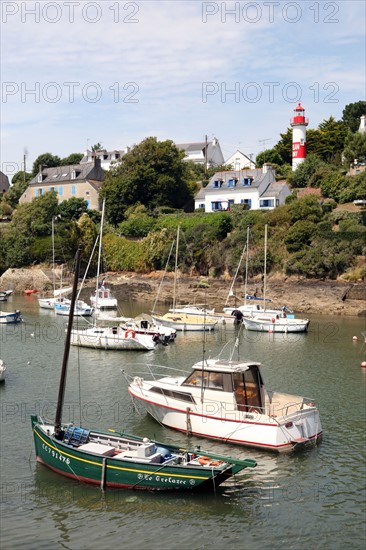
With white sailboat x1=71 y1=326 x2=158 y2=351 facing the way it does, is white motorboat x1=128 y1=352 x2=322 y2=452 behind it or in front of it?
behind

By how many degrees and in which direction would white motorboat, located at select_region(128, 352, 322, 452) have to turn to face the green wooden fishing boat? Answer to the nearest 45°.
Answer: approximately 90° to its left

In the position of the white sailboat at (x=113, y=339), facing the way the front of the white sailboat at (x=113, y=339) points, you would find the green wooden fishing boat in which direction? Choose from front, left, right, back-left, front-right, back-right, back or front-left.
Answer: back-left

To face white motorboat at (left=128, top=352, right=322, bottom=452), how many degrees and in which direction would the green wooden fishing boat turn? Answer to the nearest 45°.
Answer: approximately 90° to its right

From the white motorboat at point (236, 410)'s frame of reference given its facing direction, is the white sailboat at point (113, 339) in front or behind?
in front

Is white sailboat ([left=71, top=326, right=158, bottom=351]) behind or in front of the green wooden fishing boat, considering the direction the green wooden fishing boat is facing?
in front

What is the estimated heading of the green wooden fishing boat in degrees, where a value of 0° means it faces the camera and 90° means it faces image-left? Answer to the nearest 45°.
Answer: approximately 135°

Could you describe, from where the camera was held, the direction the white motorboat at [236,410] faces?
facing away from the viewer and to the left of the viewer

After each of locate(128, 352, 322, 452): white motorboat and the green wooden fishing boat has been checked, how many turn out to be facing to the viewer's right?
0

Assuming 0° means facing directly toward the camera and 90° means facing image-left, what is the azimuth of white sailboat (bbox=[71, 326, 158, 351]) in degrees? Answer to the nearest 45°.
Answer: approximately 135°

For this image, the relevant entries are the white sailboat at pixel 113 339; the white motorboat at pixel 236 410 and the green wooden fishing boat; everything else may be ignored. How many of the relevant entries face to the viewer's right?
0

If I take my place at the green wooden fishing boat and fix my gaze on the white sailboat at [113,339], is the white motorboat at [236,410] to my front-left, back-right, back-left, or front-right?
front-right
